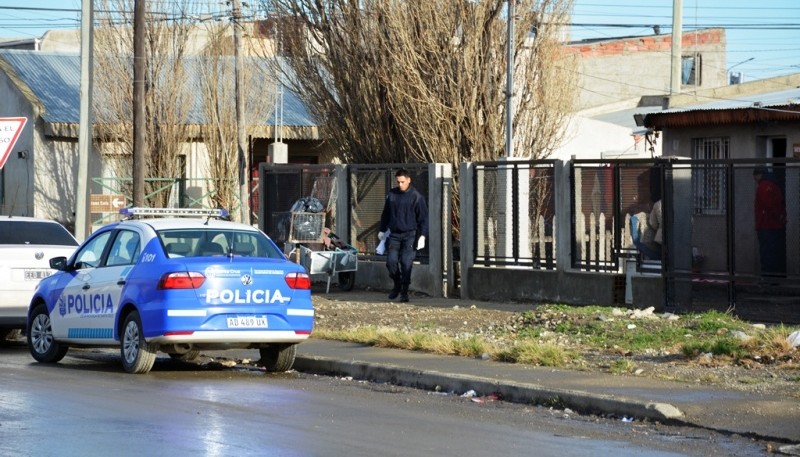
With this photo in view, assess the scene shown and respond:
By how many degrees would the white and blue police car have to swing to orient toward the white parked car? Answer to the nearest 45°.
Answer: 0° — it already faces it

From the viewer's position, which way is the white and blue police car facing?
facing away from the viewer and to the left of the viewer

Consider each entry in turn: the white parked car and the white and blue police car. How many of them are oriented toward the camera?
0

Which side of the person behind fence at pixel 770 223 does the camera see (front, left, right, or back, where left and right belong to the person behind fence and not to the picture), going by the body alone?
left

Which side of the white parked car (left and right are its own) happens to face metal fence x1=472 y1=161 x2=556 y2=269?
right

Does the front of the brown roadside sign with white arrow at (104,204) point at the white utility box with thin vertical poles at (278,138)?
no

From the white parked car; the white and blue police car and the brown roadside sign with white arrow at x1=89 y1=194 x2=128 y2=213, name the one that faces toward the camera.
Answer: the brown roadside sign with white arrow

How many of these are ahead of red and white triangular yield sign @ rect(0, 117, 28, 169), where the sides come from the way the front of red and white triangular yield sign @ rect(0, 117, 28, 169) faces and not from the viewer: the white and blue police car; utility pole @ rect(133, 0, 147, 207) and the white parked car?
2

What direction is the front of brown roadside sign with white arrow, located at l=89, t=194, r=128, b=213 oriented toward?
toward the camera

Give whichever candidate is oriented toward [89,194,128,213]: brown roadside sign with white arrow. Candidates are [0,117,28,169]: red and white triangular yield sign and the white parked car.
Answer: the white parked car

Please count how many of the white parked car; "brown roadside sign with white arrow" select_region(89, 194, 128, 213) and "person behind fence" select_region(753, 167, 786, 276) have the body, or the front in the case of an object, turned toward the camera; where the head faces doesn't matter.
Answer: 1

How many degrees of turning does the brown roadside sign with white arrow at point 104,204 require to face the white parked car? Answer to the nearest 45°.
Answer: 0° — it already faces it

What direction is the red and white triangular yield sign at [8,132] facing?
toward the camera

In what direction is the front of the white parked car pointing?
away from the camera

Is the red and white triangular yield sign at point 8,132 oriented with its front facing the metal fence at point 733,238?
no
